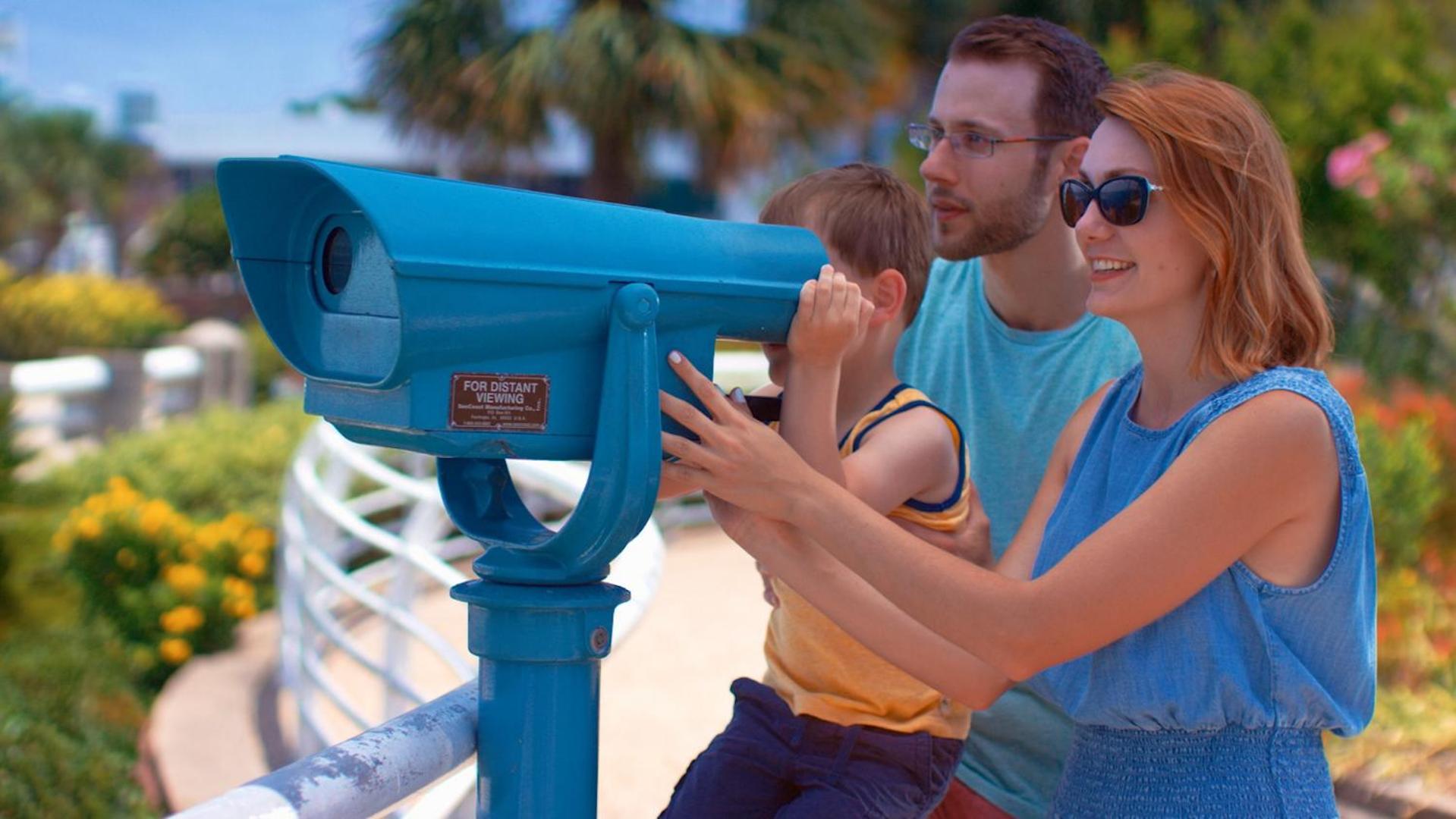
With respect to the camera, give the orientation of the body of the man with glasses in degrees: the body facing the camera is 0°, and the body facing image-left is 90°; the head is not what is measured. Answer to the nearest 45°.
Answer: approximately 45°

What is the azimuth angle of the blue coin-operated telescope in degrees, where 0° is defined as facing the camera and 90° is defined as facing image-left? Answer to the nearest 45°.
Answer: approximately 45°

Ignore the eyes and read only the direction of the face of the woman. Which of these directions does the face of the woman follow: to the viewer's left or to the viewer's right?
to the viewer's left

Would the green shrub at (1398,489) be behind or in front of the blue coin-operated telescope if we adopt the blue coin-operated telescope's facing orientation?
behind

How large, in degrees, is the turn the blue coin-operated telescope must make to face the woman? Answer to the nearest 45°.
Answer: approximately 135° to its left

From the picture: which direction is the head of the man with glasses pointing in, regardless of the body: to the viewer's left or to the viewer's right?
to the viewer's left
